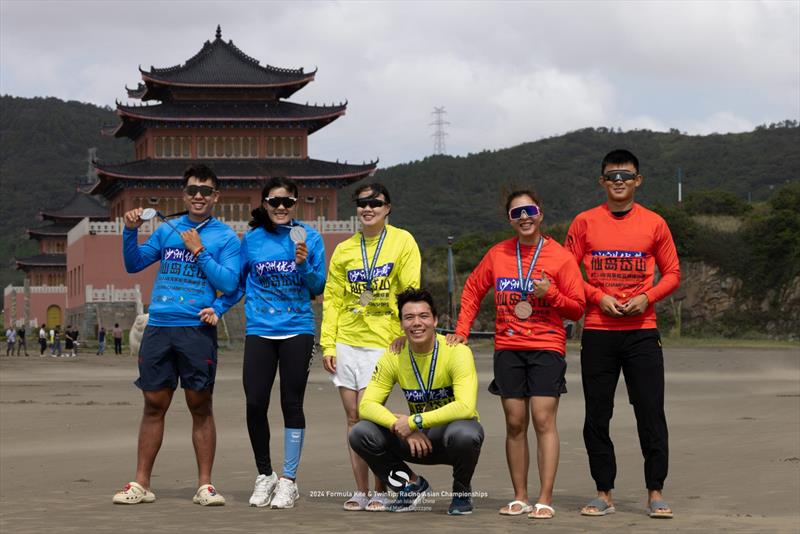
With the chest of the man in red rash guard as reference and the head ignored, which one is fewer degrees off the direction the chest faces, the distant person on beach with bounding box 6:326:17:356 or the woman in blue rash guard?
the woman in blue rash guard

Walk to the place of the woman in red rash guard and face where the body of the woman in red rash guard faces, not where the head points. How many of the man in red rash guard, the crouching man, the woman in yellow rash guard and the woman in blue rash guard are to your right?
3

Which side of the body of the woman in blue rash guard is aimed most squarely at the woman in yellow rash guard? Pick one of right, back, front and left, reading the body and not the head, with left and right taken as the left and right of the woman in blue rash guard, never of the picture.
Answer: left

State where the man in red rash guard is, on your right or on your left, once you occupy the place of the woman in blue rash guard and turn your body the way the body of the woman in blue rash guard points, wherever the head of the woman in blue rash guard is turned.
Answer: on your left

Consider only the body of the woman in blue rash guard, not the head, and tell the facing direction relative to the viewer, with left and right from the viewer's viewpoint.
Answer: facing the viewer

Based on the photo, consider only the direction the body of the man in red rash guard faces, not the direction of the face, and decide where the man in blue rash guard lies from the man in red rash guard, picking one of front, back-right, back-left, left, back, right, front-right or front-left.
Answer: right

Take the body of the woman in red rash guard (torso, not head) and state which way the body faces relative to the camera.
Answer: toward the camera
